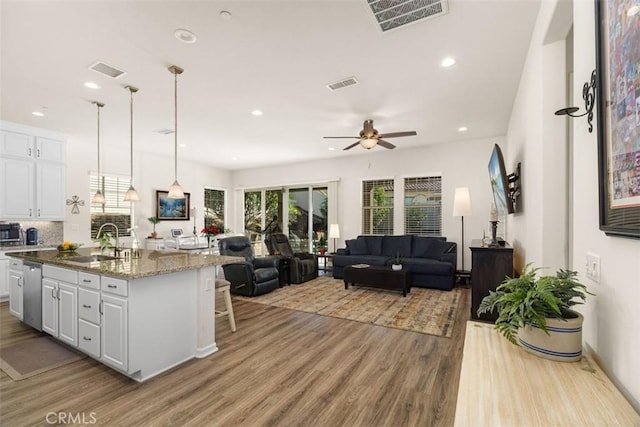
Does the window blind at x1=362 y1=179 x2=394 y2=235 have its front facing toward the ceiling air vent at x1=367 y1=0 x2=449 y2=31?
yes

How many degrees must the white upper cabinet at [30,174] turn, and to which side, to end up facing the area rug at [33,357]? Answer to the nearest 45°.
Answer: approximately 45° to its right

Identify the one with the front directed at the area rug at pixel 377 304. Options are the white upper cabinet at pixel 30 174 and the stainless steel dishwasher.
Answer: the white upper cabinet

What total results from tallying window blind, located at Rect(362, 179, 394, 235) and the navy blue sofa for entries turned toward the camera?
2

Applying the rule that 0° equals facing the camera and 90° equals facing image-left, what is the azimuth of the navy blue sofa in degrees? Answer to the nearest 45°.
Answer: approximately 0°

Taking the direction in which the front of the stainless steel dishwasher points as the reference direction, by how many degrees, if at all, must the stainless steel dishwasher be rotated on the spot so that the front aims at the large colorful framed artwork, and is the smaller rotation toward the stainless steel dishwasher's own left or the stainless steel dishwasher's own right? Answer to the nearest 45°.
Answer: approximately 45° to the stainless steel dishwasher's own left

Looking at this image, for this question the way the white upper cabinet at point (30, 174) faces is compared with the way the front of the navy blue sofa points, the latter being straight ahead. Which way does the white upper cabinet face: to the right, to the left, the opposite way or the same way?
to the left
